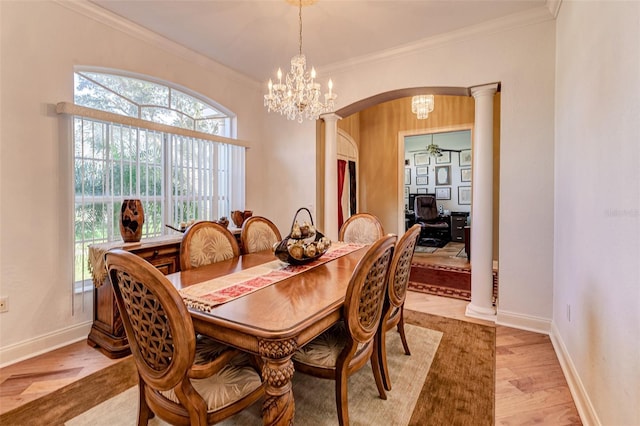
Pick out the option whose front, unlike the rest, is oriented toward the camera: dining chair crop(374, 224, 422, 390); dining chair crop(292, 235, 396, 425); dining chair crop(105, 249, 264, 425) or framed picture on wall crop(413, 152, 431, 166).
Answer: the framed picture on wall

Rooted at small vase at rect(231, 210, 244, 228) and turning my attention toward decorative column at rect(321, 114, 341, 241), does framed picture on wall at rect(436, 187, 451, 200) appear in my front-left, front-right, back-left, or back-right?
front-left

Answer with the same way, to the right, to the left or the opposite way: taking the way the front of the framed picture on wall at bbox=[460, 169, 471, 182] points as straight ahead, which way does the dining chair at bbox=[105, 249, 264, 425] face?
the opposite way

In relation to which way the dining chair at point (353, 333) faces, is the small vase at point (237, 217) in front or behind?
in front

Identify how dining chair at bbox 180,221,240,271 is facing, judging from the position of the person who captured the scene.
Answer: facing the viewer and to the right of the viewer

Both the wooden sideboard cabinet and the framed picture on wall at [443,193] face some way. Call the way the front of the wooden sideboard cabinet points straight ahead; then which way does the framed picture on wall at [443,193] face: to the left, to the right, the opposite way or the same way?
to the right

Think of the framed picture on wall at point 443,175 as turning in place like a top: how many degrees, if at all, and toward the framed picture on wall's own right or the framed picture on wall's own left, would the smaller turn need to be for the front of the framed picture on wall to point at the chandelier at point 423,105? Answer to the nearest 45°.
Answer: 0° — it already faces it

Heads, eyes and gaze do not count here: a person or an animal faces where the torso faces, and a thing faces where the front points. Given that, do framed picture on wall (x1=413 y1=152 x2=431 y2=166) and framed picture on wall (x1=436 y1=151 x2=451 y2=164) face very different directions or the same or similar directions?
same or similar directions

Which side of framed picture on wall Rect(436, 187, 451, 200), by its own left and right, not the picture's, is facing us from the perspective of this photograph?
front

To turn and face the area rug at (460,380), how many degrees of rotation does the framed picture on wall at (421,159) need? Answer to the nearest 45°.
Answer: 0° — it already faces it

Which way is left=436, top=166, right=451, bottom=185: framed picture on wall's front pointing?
toward the camera

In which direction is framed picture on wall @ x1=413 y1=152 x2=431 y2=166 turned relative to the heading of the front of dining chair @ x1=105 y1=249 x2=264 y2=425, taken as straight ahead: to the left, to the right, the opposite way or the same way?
the opposite way

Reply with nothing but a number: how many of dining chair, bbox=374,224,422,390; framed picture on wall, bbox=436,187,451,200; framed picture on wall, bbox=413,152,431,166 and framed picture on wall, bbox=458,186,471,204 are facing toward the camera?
3

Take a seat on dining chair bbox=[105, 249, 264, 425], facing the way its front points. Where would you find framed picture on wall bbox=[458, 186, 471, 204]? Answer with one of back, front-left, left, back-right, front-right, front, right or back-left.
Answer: front

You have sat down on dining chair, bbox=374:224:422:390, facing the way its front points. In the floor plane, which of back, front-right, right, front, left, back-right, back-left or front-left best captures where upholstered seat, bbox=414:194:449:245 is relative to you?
front-right

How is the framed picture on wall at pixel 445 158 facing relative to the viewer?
toward the camera
